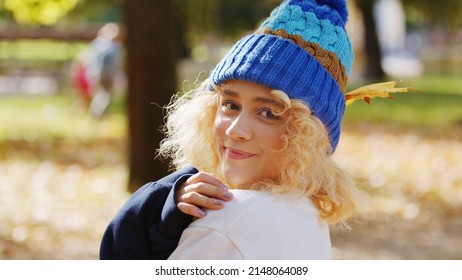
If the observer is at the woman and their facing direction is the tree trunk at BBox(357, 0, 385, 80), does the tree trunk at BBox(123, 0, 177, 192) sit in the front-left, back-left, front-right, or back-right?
front-left

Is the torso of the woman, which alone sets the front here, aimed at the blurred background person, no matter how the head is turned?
no

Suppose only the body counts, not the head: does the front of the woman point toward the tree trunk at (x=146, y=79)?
no

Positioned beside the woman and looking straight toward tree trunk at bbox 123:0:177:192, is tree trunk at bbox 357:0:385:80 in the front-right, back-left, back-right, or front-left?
front-right
